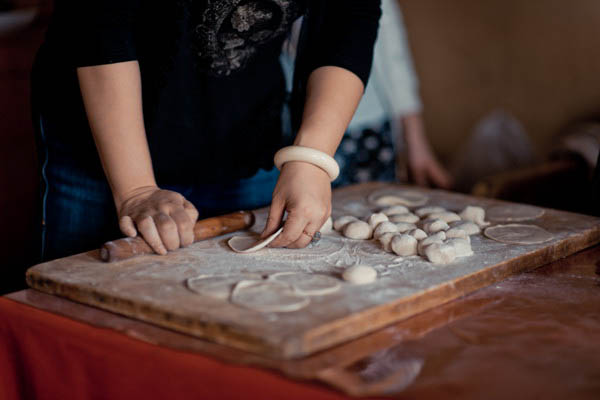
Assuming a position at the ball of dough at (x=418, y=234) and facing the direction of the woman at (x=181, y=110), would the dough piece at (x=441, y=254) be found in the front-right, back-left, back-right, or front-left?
back-left

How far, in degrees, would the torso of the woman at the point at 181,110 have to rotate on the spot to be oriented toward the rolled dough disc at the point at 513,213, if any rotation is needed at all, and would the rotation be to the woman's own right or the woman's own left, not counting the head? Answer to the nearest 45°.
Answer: approximately 45° to the woman's own left

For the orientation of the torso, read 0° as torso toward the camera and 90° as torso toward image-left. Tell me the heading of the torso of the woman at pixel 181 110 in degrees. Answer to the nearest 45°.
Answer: approximately 315°
